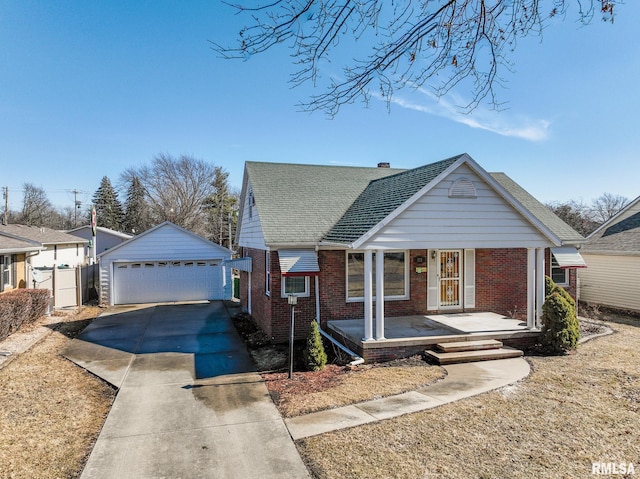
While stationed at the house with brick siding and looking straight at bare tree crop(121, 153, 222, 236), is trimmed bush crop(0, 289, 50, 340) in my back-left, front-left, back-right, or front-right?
front-left

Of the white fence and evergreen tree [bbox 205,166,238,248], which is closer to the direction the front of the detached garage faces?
the white fence

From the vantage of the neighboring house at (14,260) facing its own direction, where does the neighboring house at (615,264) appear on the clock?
the neighboring house at (615,264) is roughly at 10 o'clock from the neighboring house at (14,260).

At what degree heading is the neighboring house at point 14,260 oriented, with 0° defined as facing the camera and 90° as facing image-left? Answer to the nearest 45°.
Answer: approximately 0°

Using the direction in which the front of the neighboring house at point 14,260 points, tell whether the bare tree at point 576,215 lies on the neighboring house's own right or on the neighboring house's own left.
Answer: on the neighboring house's own left

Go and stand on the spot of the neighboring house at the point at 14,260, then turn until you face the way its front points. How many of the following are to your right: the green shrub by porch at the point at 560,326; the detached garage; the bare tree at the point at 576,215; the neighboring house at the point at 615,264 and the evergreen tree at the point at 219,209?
0

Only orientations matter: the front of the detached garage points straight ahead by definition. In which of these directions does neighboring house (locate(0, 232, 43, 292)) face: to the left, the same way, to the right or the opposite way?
the same way

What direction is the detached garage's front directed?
toward the camera

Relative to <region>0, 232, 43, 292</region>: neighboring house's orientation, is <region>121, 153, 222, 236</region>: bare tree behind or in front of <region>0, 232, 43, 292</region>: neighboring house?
behind

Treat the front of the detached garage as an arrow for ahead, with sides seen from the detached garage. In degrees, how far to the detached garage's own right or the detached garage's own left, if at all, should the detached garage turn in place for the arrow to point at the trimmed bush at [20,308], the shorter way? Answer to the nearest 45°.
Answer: approximately 45° to the detached garage's own right

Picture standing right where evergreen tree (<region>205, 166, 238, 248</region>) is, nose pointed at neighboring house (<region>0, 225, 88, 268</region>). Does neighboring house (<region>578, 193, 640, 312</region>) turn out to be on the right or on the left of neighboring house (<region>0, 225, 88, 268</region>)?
left

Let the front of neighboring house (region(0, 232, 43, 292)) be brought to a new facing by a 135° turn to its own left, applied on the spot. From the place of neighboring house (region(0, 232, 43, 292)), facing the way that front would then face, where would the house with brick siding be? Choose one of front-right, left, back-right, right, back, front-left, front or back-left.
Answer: right

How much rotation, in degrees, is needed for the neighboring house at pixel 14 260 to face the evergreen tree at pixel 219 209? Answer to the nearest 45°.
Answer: approximately 135° to its left

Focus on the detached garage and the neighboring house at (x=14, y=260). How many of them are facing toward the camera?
2
